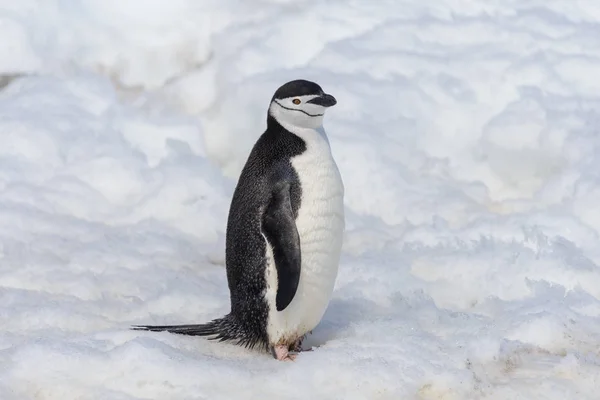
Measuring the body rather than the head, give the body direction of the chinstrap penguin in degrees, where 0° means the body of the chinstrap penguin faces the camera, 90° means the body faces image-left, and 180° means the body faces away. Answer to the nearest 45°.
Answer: approximately 270°
